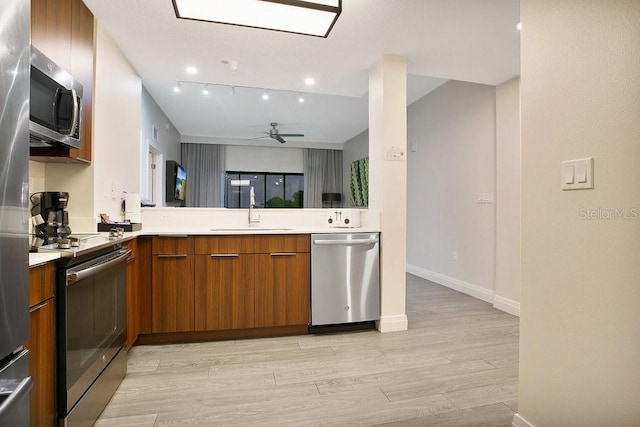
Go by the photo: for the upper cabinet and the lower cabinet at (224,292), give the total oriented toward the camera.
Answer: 1

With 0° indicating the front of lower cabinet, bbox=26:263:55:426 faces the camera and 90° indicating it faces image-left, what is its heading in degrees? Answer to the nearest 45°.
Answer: approximately 315°

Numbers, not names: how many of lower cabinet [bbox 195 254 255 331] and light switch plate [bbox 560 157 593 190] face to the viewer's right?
0

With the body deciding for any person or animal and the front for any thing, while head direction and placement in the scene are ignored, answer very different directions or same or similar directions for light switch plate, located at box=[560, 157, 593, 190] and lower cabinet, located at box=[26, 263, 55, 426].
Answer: very different directions

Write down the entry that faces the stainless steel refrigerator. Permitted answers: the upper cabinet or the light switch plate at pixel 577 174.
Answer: the light switch plate

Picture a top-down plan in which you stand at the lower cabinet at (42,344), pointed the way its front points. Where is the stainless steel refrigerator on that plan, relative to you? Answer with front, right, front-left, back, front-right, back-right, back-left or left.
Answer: front-right

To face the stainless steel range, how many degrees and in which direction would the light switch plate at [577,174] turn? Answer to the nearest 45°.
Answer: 0° — it already faces it

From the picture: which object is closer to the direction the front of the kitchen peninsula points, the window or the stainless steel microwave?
the stainless steel microwave

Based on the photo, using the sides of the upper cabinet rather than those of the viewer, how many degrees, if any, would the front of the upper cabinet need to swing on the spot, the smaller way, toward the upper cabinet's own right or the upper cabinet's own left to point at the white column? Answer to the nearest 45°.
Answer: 0° — it already faces it

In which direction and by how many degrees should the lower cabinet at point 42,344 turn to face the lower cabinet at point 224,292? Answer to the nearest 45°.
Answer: approximately 90° to its left

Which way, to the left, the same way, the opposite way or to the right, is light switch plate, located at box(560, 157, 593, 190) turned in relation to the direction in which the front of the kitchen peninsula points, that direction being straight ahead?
to the right

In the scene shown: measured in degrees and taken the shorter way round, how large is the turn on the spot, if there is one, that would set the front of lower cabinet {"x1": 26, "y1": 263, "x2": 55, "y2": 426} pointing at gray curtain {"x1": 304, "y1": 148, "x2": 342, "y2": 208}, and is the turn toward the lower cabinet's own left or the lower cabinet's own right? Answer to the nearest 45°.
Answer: approximately 90° to the lower cabinet's own left

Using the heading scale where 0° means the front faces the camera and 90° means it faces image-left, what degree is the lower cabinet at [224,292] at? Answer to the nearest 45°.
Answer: approximately 0°

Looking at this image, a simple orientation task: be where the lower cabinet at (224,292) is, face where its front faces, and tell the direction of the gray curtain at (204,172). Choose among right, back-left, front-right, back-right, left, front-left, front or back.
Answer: back

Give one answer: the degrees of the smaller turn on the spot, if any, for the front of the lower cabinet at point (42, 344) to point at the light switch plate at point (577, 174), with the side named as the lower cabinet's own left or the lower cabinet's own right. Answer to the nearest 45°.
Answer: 0° — it already faces it
